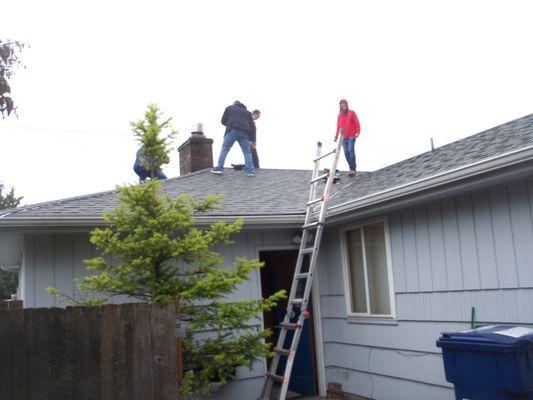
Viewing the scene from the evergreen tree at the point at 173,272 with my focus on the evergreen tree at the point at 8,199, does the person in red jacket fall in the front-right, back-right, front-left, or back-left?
front-right

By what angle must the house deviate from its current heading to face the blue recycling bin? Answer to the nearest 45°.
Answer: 0° — it already faces it

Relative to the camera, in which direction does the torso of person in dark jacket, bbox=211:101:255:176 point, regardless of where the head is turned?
away from the camera

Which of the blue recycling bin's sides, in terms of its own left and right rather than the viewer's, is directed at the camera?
front

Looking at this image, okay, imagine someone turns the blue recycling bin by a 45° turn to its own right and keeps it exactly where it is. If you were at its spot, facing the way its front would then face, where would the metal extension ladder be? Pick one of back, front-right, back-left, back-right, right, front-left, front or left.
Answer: right

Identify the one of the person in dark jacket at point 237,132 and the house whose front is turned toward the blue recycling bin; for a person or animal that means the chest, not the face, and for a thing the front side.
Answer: the house

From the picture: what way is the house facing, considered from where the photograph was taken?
facing the viewer

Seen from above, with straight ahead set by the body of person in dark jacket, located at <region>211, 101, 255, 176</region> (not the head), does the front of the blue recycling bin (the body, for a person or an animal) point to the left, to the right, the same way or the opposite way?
the opposite way

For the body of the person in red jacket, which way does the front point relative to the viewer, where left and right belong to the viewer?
facing the viewer and to the left of the viewer
